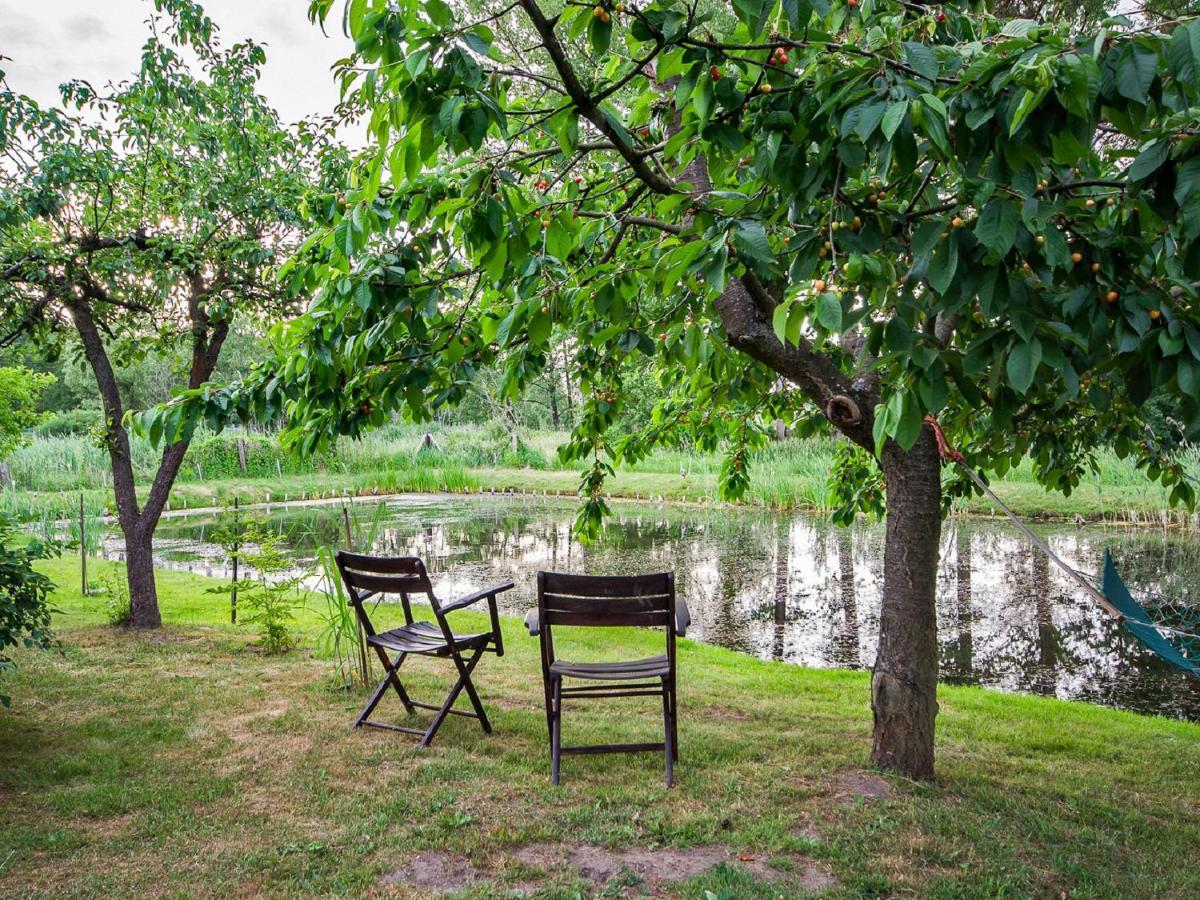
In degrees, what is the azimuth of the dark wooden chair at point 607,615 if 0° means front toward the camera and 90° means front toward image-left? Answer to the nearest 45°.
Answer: approximately 180°

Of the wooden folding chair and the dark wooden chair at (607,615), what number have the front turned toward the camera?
0

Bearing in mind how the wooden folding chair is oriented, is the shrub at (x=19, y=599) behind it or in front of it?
behind

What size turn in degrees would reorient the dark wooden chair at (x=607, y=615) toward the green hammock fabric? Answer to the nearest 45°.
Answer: approximately 90° to its right

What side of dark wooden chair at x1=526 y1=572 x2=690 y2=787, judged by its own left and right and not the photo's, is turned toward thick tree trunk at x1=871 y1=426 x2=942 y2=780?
right

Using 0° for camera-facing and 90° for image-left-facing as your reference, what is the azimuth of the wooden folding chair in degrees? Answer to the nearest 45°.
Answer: approximately 225°

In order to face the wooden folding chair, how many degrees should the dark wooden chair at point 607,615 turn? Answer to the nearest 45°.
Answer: approximately 45° to its left

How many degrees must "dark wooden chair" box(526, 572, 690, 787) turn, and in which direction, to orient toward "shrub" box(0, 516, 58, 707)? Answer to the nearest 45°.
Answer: approximately 90° to its left

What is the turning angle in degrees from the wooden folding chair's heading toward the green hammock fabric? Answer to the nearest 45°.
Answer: approximately 45° to its right

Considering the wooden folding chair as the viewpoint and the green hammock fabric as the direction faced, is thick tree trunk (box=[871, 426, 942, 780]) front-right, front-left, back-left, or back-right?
front-right

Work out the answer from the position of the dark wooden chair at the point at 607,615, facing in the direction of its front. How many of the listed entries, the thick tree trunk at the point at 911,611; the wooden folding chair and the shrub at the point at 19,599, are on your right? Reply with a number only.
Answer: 1

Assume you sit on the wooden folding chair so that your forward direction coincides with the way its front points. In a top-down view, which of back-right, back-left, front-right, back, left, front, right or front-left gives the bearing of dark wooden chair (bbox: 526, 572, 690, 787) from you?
right
